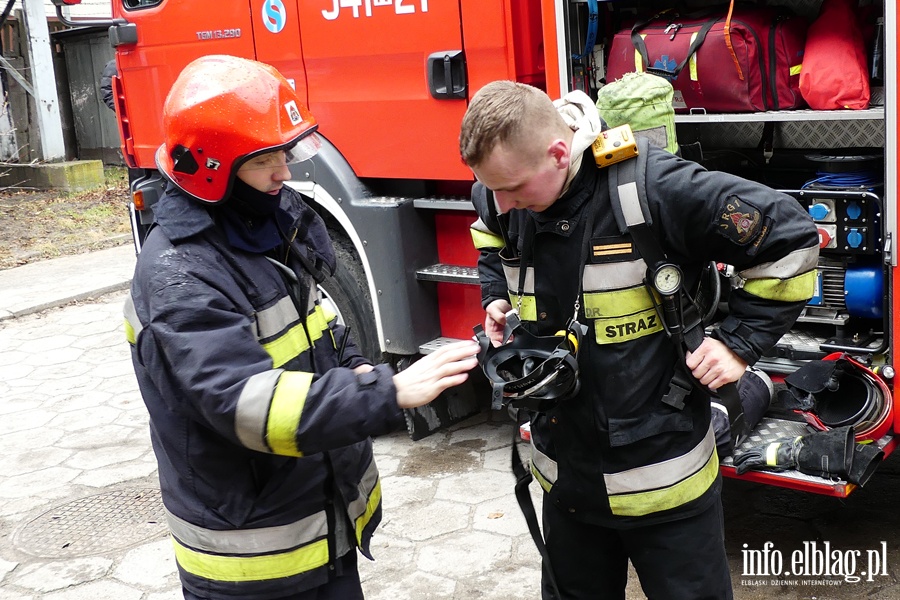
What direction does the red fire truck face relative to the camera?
to the viewer's left

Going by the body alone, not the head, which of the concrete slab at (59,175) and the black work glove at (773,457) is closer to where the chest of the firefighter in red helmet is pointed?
the black work glove

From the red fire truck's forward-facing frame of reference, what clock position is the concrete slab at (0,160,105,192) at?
The concrete slab is roughly at 2 o'clock from the red fire truck.

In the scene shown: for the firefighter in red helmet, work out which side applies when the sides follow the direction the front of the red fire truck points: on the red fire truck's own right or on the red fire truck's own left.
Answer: on the red fire truck's own left

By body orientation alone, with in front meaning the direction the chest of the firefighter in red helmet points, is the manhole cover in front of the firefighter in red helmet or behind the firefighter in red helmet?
behind

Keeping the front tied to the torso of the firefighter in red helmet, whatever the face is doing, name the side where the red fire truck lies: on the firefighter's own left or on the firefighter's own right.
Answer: on the firefighter's own left

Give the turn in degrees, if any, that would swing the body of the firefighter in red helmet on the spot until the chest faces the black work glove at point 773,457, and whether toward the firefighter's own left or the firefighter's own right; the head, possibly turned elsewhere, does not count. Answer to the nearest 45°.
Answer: approximately 90° to the firefighter's own left

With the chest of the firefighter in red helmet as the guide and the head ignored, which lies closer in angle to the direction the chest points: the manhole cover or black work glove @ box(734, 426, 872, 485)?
the black work glove

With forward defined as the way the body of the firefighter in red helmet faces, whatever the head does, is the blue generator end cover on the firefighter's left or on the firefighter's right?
on the firefighter's left

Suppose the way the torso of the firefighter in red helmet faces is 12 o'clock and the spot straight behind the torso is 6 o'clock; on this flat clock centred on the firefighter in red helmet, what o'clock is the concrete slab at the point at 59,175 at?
The concrete slab is roughly at 7 o'clock from the firefighter in red helmet.

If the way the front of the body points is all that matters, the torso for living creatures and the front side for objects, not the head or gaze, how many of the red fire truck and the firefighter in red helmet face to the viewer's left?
1

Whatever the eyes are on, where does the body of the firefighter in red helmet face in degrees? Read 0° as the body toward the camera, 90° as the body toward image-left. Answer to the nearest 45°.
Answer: approximately 315°
